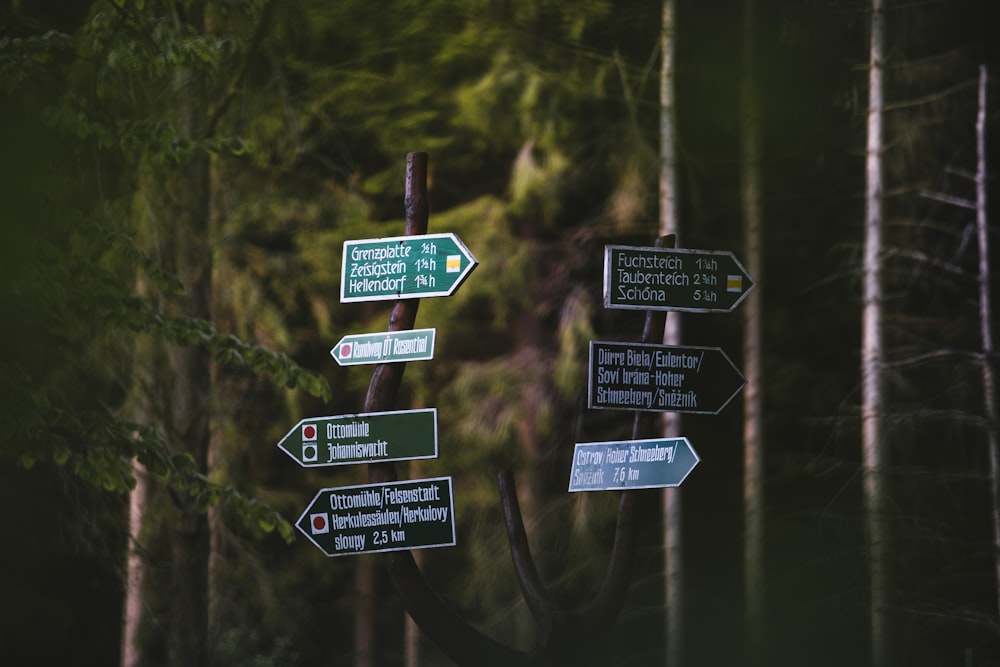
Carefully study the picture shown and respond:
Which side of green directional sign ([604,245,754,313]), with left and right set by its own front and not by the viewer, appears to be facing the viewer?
front

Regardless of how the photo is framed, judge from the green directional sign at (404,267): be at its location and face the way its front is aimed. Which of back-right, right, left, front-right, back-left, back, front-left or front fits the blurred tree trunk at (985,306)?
back-left

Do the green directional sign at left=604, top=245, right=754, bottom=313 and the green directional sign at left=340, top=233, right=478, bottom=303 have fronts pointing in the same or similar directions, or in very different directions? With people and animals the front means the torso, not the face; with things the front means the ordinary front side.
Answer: same or similar directions

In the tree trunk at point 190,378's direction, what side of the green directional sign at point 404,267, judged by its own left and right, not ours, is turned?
back

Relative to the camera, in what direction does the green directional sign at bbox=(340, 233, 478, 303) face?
facing the viewer

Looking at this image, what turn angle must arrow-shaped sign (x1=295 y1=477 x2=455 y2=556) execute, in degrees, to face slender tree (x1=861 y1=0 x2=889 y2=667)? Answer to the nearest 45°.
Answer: approximately 135° to its left

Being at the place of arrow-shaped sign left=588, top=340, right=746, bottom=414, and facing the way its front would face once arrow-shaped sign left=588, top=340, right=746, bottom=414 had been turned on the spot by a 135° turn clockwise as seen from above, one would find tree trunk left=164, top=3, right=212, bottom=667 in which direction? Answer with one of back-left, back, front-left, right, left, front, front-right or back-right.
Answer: front

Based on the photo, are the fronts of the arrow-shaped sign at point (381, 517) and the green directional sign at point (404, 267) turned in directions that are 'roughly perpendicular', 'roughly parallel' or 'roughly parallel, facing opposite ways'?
roughly parallel

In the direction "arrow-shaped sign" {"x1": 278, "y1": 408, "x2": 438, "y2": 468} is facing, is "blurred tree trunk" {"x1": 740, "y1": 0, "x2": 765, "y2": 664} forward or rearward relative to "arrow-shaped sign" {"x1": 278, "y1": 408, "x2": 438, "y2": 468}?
rearward

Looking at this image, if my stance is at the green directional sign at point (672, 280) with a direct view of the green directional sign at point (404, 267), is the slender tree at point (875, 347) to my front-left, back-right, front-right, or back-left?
back-right

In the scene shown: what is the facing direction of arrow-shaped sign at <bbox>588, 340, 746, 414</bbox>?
toward the camera

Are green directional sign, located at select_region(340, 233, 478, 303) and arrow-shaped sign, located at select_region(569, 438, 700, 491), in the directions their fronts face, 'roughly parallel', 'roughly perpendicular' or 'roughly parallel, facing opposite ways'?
roughly parallel
